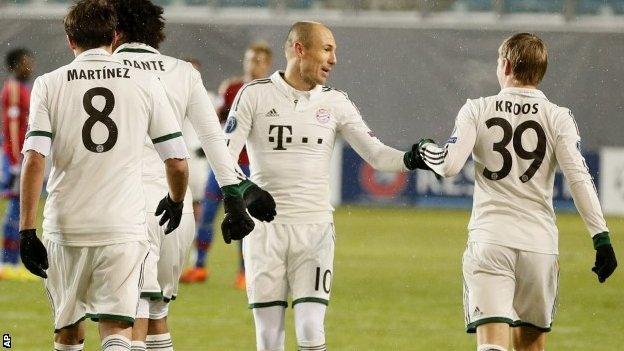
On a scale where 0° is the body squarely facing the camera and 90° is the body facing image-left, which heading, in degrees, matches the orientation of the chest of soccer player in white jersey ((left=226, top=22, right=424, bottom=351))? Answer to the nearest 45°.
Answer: approximately 0°

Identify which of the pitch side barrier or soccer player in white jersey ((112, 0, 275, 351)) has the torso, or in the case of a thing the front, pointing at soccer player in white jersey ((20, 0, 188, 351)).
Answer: the pitch side barrier

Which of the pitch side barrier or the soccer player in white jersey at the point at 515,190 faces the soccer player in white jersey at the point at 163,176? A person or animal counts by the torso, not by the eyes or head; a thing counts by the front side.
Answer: the pitch side barrier

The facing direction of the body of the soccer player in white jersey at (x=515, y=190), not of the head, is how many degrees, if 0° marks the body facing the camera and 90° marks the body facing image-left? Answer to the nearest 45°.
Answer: approximately 180°

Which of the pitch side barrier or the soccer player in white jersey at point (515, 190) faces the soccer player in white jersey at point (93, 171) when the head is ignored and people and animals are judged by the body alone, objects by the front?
the pitch side barrier

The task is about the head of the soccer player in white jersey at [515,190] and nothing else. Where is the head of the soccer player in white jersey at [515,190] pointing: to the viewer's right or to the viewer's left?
to the viewer's left

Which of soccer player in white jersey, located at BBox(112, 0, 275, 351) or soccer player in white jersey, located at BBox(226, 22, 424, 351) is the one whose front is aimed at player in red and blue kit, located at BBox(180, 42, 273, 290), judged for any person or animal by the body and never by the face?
soccer player in white jersey, located at BBox(112, 0, 275, 351)

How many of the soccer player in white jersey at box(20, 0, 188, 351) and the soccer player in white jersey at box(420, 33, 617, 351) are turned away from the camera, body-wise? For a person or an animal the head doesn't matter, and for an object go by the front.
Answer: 2

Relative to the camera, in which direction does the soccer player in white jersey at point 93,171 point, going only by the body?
away from the camera

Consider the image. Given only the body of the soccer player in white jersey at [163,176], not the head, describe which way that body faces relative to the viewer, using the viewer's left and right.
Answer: facing away from the viewer
